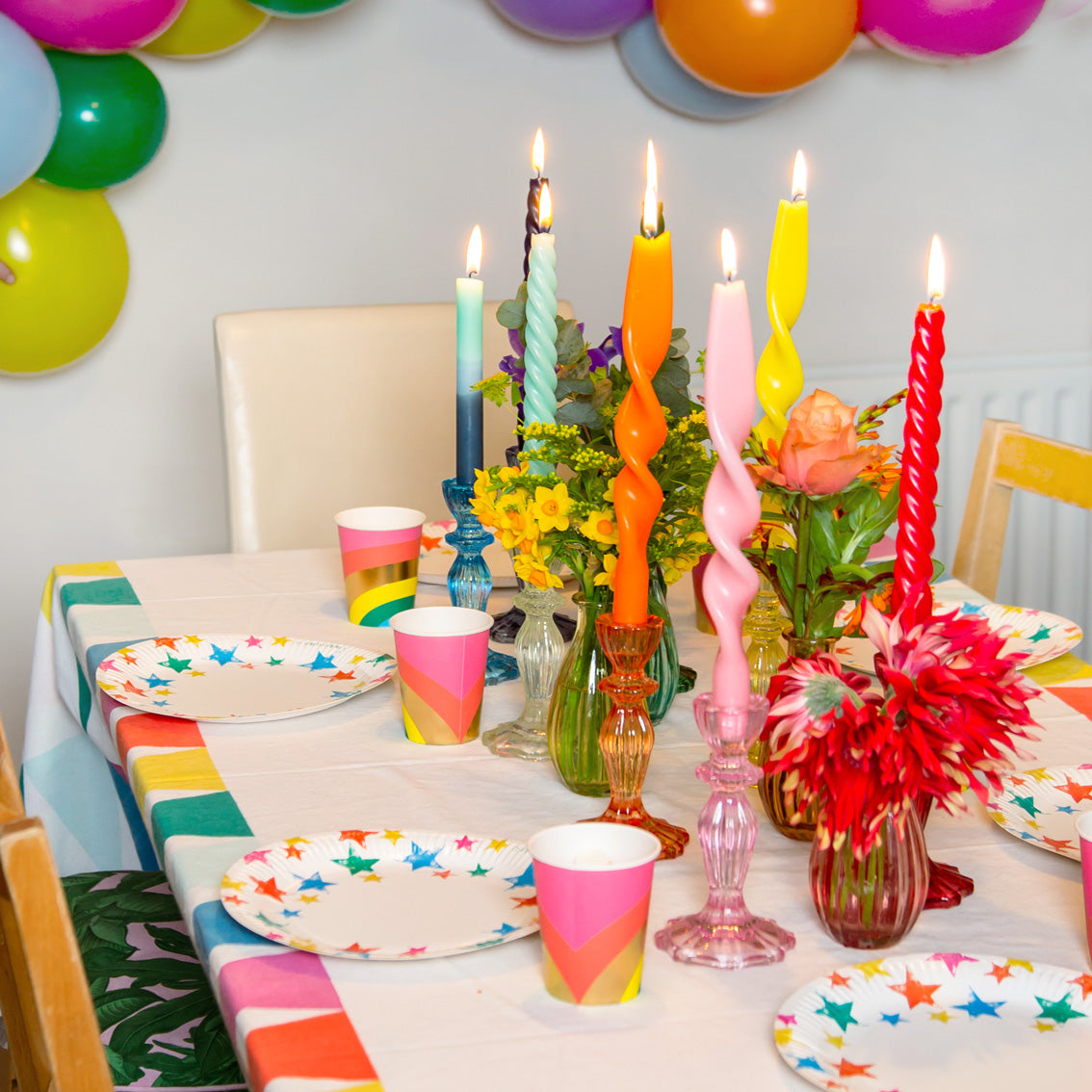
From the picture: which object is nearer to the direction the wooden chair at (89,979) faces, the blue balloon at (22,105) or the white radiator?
the white radiator

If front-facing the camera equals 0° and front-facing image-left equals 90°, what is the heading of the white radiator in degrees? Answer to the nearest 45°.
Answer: approximately 0°

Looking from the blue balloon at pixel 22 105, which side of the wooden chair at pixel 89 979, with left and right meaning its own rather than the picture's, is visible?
left

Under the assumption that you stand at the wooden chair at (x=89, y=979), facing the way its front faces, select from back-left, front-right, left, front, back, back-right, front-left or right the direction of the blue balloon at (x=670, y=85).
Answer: front-left

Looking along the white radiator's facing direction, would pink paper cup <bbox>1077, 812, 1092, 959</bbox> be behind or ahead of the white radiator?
ahead

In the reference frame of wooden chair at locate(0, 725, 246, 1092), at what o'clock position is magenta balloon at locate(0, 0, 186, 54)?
The magenta balloon is roughly at 9 o'clock from the wooden chair.

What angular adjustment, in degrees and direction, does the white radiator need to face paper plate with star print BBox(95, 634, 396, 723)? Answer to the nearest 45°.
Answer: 0° — it already faces it

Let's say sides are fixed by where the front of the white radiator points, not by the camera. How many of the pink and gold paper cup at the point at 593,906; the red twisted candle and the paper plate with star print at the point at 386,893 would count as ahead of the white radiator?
3

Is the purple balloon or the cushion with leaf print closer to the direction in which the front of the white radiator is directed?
the cushion with leaf print

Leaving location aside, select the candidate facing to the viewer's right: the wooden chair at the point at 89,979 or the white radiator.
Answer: the wooden chair

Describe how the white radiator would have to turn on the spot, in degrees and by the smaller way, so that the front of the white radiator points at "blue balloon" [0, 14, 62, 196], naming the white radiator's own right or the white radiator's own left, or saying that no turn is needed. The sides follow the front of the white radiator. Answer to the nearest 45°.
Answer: approximately 45° to the white radiator's own right

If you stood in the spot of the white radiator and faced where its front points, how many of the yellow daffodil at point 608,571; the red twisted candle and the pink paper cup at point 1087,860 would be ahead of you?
3

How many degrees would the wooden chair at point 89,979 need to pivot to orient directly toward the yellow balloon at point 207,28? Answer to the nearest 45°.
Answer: approximately 90° to its left

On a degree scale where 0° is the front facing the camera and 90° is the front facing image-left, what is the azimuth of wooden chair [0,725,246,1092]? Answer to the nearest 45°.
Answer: approximately 270°
